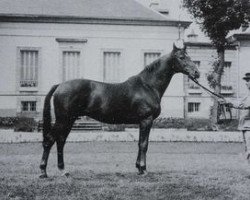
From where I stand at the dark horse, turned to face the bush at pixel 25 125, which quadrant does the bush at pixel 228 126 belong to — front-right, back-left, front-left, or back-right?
front-right

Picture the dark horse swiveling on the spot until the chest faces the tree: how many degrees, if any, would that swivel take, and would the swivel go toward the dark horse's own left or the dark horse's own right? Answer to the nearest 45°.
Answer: approximately 90° to the dark horse's own left

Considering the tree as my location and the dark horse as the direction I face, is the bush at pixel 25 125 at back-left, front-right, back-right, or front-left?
front-right

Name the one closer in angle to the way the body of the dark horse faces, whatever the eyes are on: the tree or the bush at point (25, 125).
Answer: the tree

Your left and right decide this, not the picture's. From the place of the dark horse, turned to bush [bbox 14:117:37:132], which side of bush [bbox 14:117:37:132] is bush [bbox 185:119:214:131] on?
right

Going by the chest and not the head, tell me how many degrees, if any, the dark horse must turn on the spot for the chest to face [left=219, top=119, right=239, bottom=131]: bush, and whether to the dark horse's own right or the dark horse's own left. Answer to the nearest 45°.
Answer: approximately 90° to the dark horse's own left

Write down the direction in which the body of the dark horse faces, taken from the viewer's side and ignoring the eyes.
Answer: to the viewer's right
